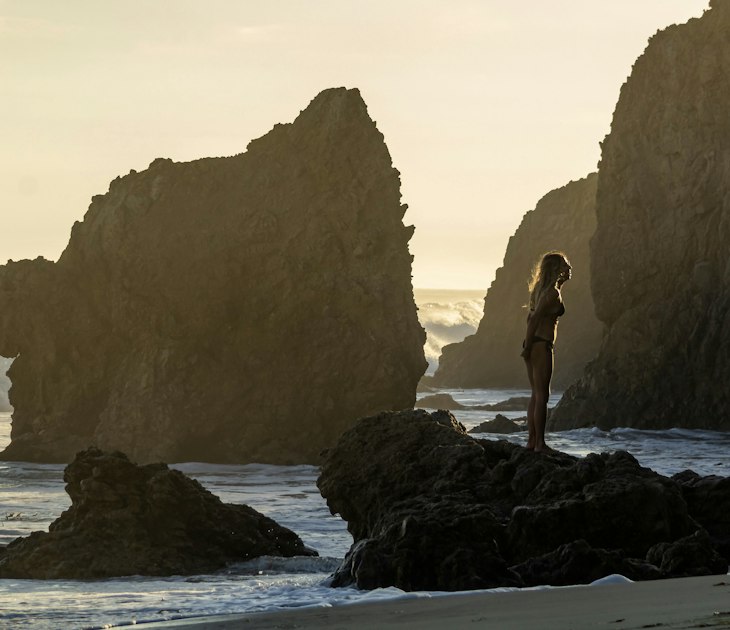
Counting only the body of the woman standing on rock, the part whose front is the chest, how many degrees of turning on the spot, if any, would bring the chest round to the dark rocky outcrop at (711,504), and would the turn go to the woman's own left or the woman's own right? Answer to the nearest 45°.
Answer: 0° — they already face it

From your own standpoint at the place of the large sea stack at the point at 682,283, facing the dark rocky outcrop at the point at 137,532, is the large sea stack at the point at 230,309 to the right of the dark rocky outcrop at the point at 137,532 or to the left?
right

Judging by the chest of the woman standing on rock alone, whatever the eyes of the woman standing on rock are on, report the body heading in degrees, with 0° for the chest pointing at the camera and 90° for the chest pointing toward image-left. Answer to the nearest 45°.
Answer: approximately 270°

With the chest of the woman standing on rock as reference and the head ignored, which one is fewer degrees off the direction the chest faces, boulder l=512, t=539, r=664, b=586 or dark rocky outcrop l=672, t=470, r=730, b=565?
the dark rocky outcrop

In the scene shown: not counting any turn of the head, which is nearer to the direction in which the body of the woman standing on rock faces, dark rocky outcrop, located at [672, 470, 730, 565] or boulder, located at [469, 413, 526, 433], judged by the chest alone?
the dark rocky outcrop

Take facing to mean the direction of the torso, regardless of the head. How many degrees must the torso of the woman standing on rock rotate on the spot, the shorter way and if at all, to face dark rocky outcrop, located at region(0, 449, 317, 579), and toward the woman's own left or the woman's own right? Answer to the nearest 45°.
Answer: approximately 135° to the woman's own left

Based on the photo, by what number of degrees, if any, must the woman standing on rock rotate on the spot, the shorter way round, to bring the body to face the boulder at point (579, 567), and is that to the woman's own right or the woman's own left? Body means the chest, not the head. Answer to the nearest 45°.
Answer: approximately 90° to the woman's own right
